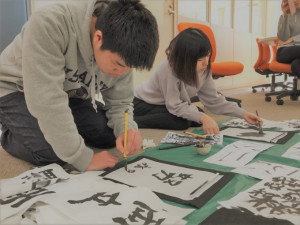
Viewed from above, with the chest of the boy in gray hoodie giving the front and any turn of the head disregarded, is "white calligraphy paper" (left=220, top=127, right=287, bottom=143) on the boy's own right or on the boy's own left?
on the boy's own left

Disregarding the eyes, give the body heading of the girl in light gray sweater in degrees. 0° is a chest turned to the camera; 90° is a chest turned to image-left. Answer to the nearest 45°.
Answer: approximately 315°

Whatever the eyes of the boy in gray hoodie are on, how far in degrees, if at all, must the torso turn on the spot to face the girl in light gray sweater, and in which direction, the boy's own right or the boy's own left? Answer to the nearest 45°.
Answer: approximately 90° to the boy's own left

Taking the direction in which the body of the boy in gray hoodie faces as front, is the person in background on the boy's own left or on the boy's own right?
on the boy's own left

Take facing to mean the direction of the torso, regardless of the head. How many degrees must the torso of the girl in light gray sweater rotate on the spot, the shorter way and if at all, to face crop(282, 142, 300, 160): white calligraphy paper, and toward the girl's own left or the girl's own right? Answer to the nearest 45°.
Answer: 0° — they already face it

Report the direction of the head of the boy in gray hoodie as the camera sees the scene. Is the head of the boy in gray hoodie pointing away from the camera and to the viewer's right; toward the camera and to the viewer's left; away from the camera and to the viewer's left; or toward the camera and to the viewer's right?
toward the camera and to the viewer's right

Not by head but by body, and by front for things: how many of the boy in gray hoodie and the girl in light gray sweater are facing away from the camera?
0

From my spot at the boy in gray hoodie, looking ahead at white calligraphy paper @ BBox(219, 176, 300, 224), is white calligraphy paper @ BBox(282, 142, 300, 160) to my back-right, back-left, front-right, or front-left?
front-left

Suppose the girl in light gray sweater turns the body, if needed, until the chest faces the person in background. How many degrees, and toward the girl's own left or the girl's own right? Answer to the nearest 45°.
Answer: approximately 90° to the girl's own left

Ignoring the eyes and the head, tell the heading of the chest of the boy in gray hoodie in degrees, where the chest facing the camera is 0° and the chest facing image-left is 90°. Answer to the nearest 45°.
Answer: approximately 315°
